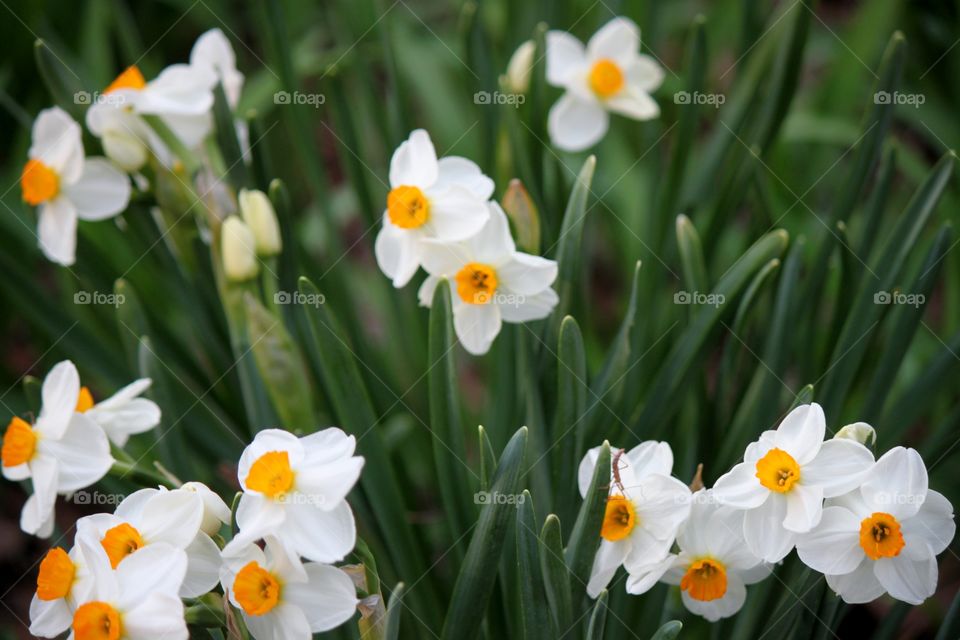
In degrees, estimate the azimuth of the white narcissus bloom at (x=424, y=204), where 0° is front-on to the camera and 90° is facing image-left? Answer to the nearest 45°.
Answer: approximately 45°

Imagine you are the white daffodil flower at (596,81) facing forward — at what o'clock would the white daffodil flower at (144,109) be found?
the white daffodil flower at (144,109) is roughly at 2 o'clock from the white daffodil flower at (596,81).

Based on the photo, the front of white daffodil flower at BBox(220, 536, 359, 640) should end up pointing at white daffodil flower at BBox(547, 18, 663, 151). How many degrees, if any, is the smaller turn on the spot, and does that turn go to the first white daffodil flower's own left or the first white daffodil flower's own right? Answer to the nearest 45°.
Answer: approximately 180°

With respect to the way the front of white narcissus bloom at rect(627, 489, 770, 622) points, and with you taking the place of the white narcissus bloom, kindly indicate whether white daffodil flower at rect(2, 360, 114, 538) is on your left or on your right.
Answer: on your right
